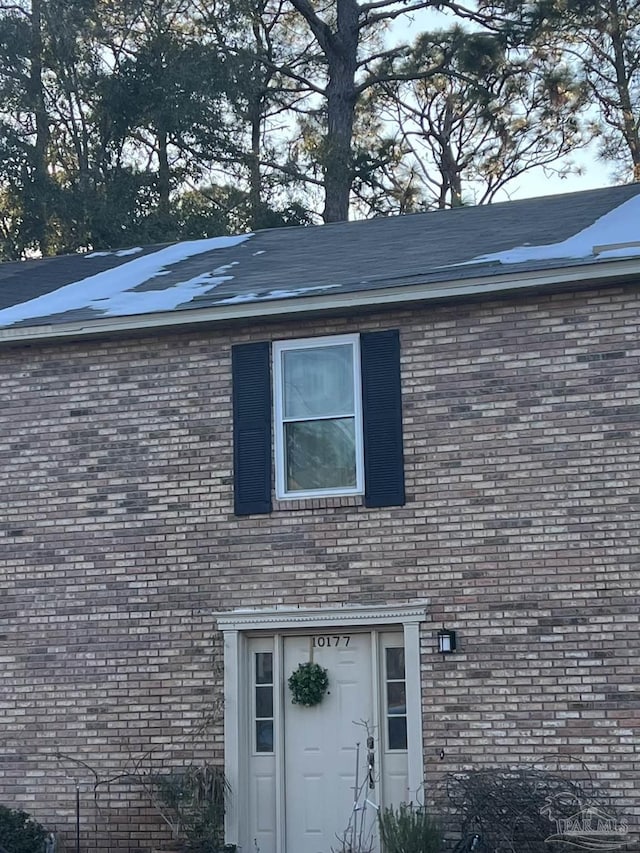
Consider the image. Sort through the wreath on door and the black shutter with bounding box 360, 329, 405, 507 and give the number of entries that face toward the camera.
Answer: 2

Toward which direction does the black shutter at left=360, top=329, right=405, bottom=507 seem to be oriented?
toward the camera

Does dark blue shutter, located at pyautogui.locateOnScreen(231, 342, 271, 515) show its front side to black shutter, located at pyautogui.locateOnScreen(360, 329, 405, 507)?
no

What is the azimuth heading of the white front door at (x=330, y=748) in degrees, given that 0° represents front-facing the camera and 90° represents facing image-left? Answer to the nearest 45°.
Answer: approximately 0°

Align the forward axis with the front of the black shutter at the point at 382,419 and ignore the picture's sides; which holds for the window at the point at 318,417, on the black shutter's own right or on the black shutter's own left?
on the black shutter's own right

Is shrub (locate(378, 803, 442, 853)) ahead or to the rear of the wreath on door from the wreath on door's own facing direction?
ahead

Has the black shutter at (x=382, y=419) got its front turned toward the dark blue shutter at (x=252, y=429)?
no

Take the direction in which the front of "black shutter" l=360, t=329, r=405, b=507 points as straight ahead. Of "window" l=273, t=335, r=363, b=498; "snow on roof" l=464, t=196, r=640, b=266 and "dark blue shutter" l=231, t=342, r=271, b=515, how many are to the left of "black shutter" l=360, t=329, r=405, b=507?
1

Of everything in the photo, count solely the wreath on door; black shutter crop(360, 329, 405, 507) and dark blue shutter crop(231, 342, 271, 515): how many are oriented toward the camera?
3

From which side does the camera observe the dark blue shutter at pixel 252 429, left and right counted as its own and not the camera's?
front

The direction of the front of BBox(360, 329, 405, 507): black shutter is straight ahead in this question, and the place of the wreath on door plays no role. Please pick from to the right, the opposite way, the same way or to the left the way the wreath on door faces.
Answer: the same way

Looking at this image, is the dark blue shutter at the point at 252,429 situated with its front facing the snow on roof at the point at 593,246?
no

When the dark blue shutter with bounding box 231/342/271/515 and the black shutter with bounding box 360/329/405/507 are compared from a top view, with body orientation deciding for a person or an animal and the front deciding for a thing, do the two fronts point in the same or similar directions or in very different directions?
same or similar directions

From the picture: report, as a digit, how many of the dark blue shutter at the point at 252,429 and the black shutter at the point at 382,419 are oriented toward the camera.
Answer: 2

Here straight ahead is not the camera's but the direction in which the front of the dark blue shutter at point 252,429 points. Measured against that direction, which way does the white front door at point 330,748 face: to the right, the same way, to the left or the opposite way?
the same way
